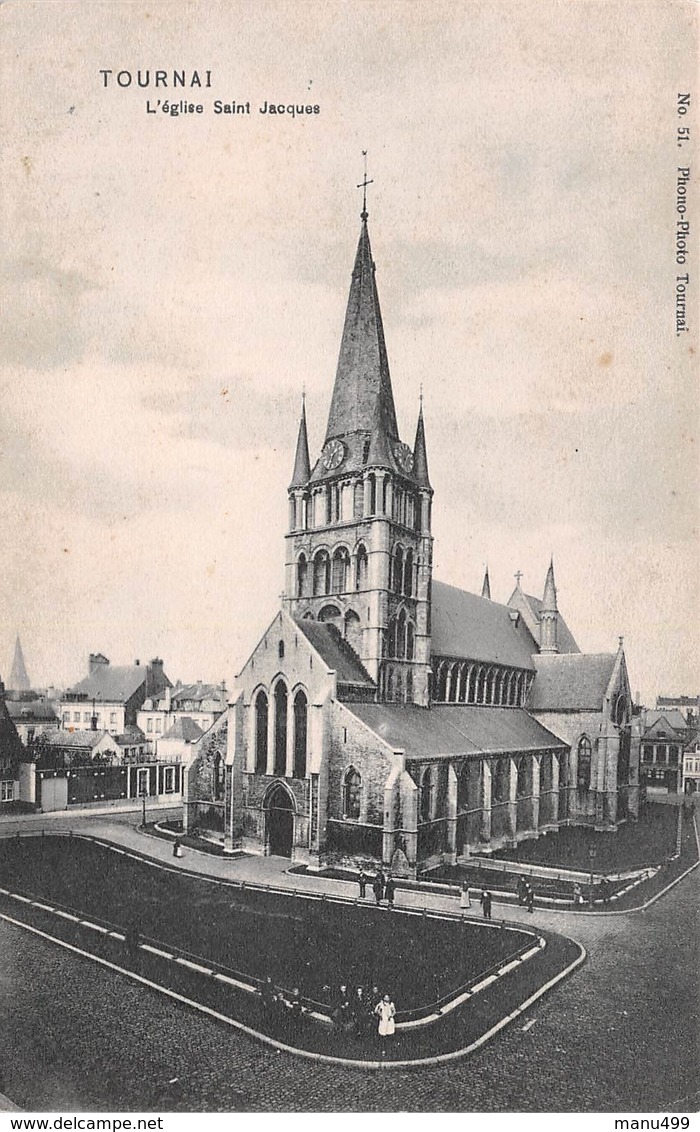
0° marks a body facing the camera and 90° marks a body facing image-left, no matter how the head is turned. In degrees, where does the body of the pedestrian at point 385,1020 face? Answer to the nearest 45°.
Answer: approximately 0°

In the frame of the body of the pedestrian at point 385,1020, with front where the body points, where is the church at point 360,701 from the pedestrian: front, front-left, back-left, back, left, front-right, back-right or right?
back

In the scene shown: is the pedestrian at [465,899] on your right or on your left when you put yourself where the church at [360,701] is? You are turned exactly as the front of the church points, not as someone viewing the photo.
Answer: on your left

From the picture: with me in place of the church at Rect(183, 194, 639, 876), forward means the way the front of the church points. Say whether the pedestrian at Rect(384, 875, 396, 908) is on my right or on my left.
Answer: on my left

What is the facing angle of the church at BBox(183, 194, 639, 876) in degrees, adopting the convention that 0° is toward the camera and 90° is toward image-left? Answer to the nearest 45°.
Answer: approximately 45°

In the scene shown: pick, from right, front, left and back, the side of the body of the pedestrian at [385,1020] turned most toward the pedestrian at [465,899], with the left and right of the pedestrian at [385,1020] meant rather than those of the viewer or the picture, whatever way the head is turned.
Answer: back

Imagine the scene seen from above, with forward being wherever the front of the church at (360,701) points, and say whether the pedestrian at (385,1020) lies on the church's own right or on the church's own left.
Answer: on the church's own left

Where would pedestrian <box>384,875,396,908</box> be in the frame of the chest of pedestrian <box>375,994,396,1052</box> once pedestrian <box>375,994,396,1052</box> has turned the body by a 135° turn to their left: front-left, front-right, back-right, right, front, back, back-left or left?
front-left
